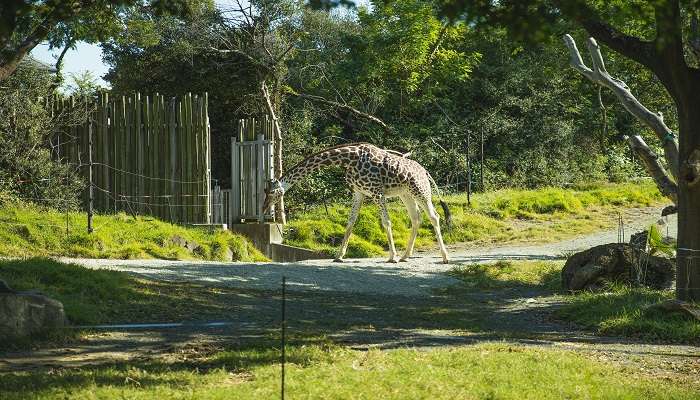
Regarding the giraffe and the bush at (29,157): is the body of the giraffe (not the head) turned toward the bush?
yes

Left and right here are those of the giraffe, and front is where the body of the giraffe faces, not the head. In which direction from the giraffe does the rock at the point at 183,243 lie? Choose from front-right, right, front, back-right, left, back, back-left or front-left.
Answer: front

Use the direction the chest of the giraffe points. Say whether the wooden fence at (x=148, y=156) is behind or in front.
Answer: in front

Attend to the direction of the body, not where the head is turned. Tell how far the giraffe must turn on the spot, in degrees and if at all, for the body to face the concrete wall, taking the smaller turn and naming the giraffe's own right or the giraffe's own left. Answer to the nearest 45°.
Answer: approximately 45° to the giraffe's own right

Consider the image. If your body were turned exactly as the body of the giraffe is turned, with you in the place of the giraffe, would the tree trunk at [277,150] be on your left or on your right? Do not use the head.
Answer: on your right

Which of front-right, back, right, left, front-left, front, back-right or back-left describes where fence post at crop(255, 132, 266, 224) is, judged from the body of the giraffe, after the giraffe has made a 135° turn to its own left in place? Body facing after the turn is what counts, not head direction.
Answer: back

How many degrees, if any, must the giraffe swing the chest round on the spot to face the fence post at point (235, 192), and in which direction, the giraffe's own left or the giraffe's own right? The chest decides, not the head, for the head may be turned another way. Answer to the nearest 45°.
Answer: approximately 45° to the giraffe's own right

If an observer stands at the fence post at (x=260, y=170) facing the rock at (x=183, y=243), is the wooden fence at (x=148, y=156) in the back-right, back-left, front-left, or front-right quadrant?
front-right

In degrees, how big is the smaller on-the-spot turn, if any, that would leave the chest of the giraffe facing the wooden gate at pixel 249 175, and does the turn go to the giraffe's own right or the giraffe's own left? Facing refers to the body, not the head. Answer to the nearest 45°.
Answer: approximately 45° to the giraffe's own right

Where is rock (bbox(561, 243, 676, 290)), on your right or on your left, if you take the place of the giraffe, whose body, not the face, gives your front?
on your left

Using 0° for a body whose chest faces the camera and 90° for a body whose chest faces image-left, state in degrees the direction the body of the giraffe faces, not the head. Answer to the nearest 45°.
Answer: approximately 90°

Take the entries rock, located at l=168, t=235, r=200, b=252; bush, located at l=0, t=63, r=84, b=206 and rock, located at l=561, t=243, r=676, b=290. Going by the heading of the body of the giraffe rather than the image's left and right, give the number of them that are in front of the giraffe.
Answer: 2
